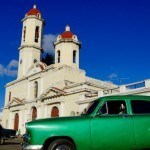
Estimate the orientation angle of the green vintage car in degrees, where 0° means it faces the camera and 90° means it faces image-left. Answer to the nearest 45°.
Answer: approximately 90°

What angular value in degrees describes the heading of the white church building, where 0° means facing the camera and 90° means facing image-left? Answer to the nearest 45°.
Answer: approximately 45°
